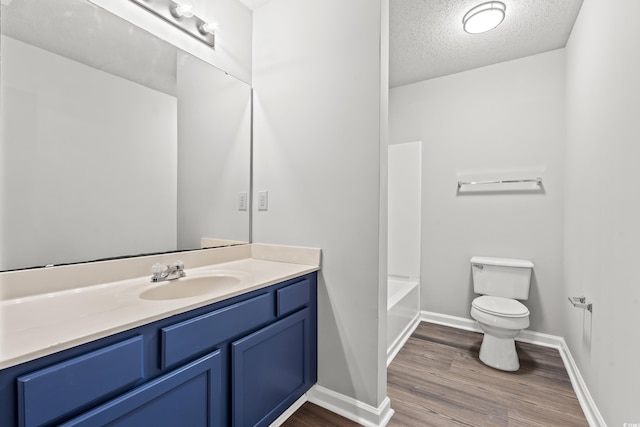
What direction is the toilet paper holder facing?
to the viewer's left

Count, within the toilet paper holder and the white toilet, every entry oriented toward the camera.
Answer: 1

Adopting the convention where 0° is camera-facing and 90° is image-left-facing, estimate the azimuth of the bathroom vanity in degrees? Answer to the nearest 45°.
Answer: approximately 315°

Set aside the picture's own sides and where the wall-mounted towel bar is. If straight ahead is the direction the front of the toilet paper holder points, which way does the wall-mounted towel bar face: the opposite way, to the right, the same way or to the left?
to the left

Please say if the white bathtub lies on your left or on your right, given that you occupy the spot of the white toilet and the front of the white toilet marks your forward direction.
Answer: on your right

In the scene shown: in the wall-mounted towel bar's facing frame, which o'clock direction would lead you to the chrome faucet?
The chrome faucet is roughly at 1 o'clock from the wall-mounted towel bar.

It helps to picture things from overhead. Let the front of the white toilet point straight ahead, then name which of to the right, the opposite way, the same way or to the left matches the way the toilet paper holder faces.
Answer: to the right

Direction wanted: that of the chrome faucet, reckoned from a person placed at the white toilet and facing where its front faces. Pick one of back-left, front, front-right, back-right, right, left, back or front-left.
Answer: front-right
